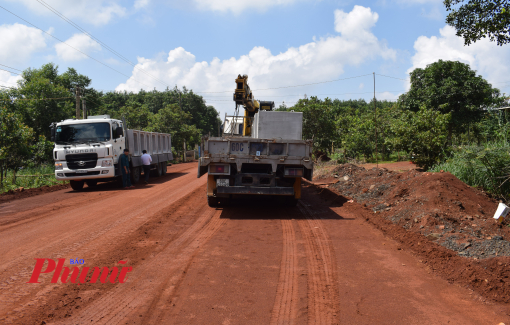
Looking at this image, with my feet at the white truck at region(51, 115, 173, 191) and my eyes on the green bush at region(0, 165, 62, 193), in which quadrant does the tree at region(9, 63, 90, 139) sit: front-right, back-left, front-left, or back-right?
front-right

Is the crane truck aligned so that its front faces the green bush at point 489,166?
no

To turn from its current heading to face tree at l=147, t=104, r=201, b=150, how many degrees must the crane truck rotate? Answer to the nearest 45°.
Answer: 0° — it already faces it

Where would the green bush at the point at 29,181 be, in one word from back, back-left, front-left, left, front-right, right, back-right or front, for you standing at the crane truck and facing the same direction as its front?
front-left

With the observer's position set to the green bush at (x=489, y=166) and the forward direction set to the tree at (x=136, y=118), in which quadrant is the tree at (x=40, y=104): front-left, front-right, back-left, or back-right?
front-left

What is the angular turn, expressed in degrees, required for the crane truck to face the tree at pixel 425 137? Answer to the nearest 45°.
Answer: approximately 45° to its right

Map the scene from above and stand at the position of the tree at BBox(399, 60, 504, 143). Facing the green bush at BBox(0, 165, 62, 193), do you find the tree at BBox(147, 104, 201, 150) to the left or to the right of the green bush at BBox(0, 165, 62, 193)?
right

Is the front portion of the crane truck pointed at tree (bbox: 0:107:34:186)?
no

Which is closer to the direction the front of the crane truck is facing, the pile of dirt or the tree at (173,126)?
the tree

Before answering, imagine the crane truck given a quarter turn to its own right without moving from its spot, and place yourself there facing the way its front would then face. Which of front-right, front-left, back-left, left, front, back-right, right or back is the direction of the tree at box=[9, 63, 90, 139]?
back-left

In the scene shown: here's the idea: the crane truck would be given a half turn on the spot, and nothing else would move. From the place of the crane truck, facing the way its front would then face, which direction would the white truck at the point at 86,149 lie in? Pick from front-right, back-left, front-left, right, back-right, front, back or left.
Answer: back-right

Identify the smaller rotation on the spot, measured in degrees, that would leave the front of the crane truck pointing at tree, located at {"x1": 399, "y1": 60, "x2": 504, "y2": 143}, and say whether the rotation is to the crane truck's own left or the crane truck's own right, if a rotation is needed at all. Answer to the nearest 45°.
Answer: approximately 45° to the crane truck's own right

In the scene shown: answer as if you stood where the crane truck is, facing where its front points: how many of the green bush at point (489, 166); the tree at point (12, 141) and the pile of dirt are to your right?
2

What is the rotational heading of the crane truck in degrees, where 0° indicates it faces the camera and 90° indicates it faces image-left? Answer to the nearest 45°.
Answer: approximately 180°

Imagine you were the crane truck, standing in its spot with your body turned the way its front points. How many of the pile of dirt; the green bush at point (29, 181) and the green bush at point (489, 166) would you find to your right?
2
